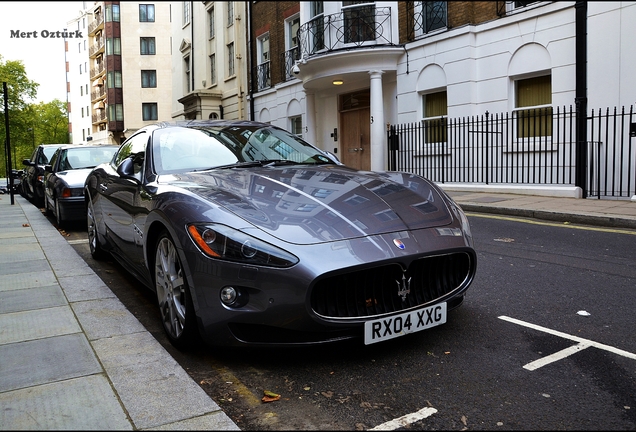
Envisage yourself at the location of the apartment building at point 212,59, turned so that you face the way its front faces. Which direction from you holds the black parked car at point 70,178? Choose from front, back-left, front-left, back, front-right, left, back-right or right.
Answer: front-left

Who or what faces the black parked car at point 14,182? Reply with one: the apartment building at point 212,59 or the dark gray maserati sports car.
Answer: the apartment building

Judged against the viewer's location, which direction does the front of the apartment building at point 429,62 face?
facing the viewer and to the left of the viewer

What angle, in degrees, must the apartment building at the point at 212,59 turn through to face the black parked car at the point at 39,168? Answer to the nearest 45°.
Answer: approximately 45° to its left

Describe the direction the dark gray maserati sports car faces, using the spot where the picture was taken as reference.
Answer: facing the viewer and to the right of the viewer

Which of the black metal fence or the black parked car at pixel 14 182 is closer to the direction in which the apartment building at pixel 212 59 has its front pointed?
the black parked car

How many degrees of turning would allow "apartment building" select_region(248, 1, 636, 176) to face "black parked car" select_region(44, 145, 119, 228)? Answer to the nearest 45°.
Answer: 0° — it already faces it

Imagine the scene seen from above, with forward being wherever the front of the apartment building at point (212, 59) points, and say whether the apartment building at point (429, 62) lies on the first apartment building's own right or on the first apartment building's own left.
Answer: on the first apartment building's own left

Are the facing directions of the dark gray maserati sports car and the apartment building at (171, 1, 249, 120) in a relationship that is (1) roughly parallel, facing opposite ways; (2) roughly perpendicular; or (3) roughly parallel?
roughly perpendicular

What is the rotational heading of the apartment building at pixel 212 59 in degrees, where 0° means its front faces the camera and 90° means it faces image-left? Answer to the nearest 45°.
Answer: approximately 45°

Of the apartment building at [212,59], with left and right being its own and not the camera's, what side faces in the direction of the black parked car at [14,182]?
front

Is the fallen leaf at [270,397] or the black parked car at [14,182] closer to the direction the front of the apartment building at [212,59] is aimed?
the black parked car

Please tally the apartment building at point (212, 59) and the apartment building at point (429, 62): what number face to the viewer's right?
0

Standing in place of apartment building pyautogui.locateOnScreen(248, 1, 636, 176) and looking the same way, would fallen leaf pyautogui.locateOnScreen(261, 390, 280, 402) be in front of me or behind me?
in front
